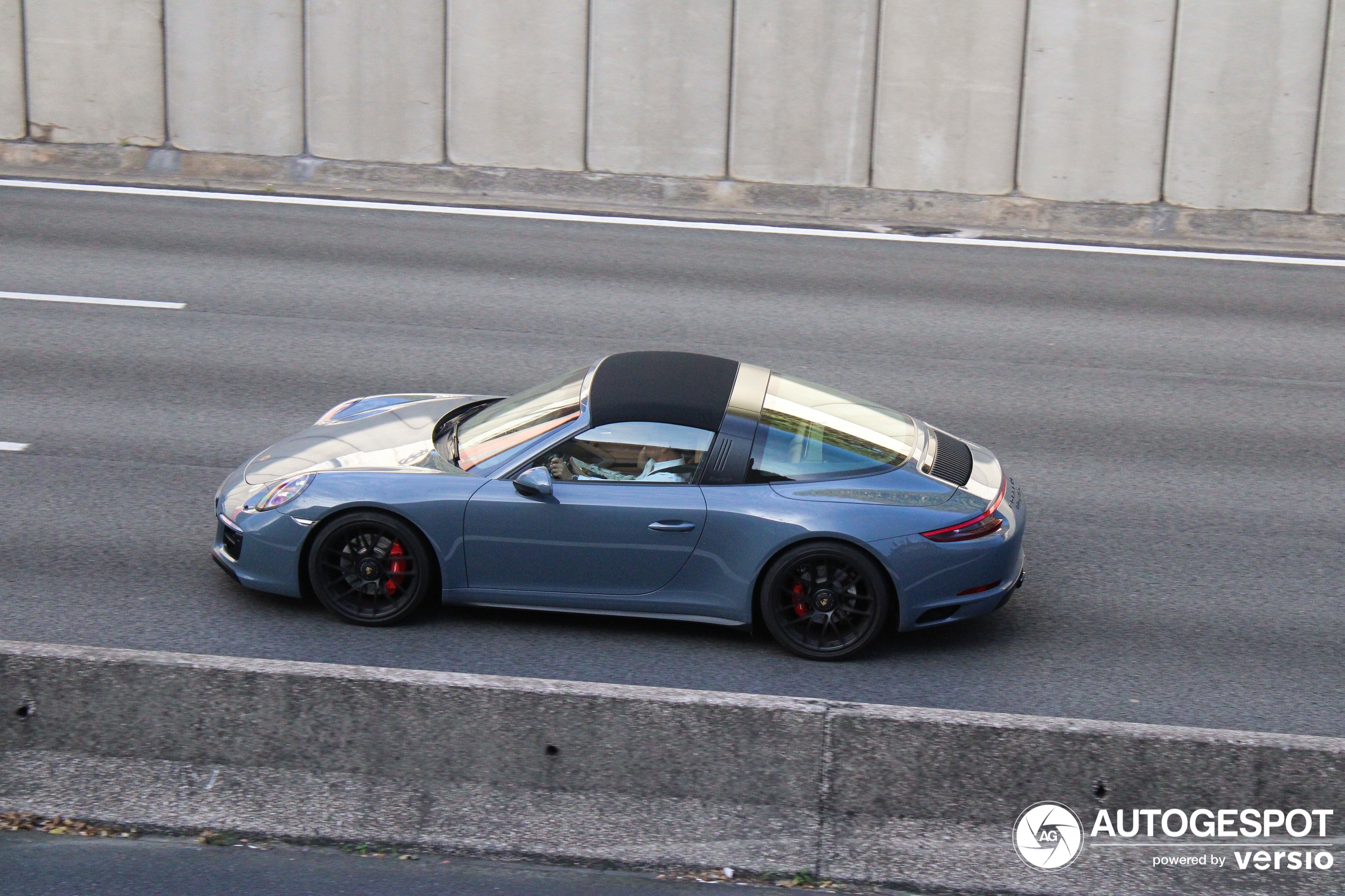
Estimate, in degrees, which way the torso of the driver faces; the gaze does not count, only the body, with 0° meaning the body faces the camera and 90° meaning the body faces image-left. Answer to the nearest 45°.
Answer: approximately 90°

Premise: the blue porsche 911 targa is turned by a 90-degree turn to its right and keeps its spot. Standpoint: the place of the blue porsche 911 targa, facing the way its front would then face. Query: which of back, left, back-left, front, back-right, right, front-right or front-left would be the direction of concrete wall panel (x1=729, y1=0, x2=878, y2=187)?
front

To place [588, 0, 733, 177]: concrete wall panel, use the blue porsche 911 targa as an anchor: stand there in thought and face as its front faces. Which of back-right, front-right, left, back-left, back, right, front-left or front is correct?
right

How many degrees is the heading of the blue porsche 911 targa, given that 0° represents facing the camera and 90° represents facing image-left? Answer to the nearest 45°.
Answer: approximately 90°

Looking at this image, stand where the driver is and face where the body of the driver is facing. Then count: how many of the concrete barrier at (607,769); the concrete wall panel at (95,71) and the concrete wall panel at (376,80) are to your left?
1

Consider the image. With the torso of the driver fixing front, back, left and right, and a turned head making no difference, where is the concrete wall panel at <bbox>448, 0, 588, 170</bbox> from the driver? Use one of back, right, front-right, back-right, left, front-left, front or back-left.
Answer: right

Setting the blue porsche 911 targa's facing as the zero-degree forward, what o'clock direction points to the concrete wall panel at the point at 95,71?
The concrete wall panel is roughly at 2 o'clock from the blue porsche 911 targa.
